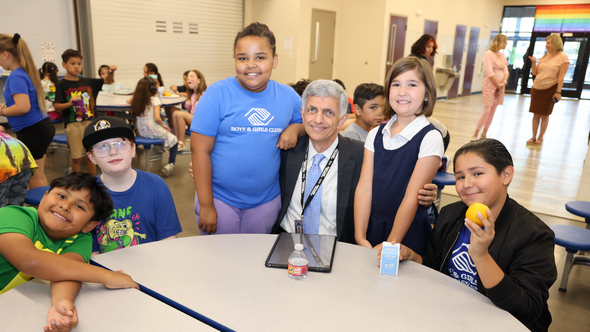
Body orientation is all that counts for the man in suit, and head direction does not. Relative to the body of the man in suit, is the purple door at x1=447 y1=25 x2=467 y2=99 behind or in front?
behind

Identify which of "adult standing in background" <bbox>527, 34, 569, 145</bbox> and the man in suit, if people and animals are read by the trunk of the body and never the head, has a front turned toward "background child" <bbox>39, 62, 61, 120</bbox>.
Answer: the adult standing in background

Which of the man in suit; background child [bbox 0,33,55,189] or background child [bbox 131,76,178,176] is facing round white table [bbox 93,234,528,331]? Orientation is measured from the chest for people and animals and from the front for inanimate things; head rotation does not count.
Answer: the man in suit

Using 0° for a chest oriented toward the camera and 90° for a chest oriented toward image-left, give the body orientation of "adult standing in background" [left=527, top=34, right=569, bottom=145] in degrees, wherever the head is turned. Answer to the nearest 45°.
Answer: approximately 45°

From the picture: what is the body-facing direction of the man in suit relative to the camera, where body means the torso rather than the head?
toward the camera

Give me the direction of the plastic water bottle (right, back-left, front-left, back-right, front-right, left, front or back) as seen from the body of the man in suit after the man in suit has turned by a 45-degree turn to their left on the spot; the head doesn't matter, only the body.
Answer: front-right

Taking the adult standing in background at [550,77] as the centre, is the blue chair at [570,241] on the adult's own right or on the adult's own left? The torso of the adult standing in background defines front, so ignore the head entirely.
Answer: on the adult's own left

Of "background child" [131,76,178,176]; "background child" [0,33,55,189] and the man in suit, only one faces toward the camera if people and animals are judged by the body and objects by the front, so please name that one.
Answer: the man in suit

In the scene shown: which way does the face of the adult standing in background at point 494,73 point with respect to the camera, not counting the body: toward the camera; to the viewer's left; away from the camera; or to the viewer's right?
to the viewer's right
